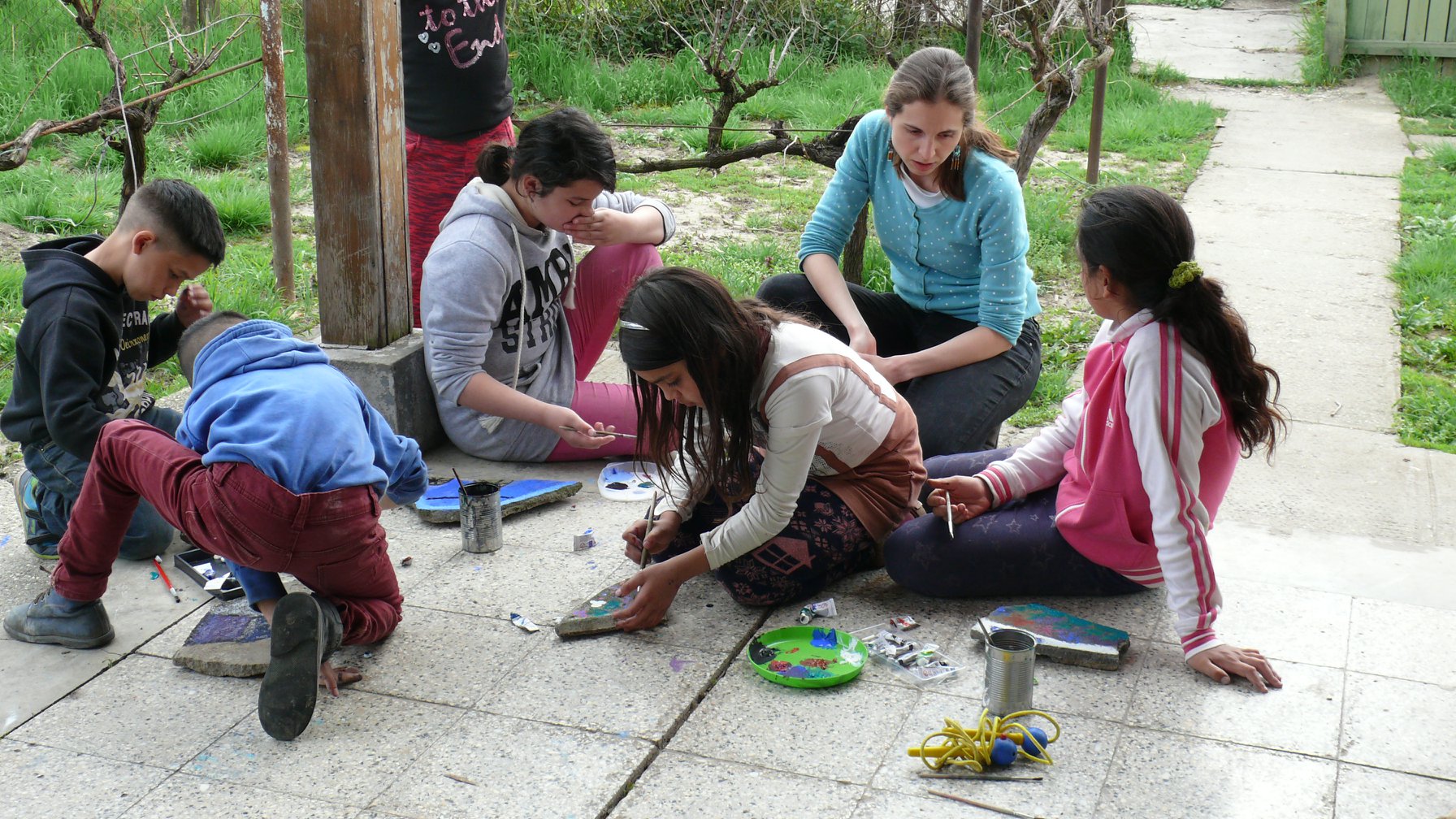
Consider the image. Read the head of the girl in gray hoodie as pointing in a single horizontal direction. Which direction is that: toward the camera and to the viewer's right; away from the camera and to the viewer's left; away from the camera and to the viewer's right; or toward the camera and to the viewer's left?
toward the camera and to the viewer's right

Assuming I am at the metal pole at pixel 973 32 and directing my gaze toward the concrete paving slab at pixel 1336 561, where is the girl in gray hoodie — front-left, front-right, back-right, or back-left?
front-right

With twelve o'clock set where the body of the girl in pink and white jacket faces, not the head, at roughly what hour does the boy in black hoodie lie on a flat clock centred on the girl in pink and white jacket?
The boy in black hoodie is roughly at 12 o'clock from the girl in pink and white jacket.

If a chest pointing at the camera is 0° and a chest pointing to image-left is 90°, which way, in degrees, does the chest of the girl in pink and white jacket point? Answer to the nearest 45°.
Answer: approximately 90°

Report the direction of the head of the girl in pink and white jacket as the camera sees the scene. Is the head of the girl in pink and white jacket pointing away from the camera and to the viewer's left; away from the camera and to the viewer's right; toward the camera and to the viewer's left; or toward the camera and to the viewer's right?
away from the camera and to the viewer's left

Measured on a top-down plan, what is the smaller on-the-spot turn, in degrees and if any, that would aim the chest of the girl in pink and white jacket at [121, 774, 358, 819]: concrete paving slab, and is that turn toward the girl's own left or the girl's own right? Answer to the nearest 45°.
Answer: approximately 45° to the girl's own left

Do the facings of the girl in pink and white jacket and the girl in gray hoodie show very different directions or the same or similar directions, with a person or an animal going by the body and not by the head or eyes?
very different directions

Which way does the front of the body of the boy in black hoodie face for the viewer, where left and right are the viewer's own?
facing the viewer and to the right of the viewer

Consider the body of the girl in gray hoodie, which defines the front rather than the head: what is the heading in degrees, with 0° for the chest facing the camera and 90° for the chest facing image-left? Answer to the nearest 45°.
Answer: approximately 315°

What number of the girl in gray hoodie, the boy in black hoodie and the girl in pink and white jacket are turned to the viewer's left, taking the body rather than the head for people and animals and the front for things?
1

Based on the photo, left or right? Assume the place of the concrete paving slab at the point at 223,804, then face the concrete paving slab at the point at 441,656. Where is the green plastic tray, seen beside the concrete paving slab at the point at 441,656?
right

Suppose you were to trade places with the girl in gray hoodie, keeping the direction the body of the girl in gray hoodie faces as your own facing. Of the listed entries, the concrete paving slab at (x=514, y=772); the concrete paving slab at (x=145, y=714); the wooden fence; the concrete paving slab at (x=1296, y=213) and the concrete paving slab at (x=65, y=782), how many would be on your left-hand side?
2

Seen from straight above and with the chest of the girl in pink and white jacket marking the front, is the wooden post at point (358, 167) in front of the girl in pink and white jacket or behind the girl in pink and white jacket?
in front
